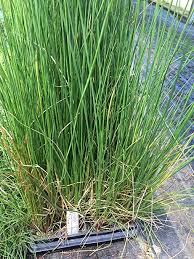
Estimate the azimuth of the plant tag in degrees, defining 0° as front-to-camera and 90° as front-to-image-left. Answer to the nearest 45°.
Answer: approximately 0°
